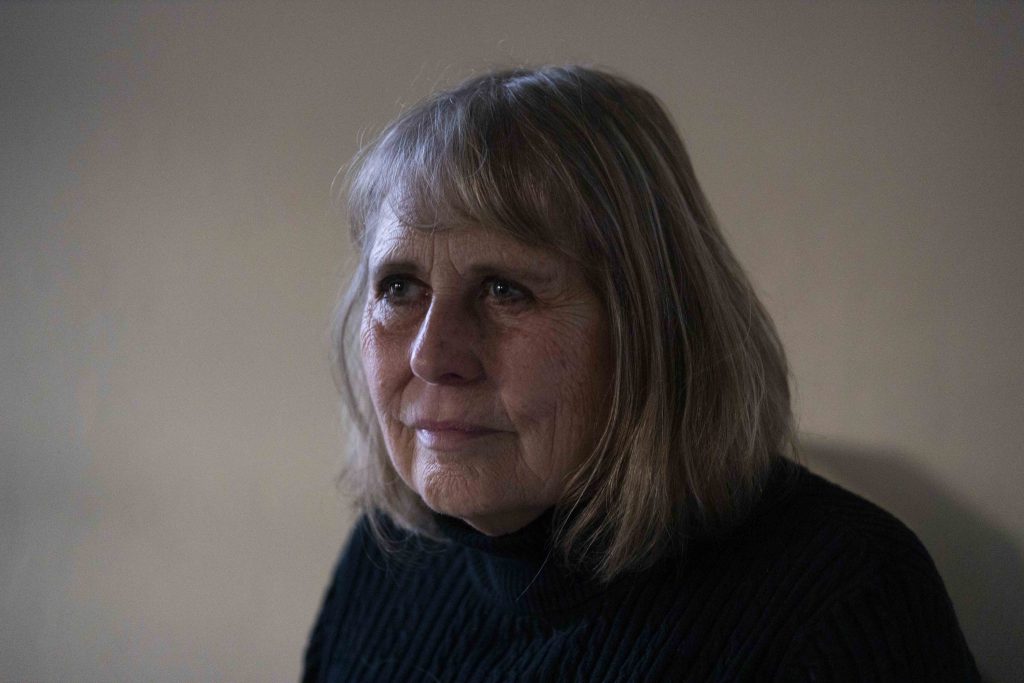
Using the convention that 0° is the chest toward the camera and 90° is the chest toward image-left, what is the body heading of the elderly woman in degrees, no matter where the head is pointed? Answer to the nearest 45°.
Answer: approximately 45°
